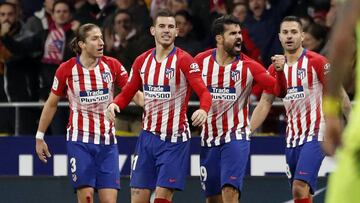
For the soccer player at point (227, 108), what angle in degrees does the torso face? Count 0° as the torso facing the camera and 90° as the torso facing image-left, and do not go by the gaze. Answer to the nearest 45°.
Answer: approximately 0°

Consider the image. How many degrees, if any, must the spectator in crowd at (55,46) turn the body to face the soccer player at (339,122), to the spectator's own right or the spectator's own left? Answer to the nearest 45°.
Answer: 0° — they already face them

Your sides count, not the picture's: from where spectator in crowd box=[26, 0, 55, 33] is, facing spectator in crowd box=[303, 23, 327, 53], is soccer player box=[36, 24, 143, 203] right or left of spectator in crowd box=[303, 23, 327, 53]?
right

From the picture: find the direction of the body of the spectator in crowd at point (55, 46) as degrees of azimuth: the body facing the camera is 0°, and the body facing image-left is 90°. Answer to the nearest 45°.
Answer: approximately 0°

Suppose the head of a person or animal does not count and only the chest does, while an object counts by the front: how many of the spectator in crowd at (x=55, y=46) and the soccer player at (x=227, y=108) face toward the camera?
2

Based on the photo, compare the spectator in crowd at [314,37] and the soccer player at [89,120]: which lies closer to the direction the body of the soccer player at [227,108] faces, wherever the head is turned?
the soccer player

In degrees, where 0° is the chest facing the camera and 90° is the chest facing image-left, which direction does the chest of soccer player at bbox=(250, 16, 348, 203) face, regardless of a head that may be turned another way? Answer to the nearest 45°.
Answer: approximately 45°

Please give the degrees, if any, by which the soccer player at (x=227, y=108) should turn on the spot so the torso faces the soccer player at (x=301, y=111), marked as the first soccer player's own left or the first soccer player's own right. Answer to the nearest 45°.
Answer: approximately 90° to the first soccer player's own left
